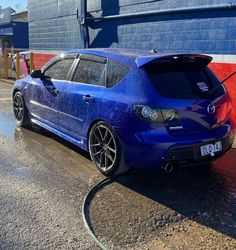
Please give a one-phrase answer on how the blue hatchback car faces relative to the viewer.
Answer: facing away from the viewer and to the left of the viewer

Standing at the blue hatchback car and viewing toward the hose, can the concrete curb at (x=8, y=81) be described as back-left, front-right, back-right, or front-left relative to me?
back-right

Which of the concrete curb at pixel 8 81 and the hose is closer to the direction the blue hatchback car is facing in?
the concrete curb

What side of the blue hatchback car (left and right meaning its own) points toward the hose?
left

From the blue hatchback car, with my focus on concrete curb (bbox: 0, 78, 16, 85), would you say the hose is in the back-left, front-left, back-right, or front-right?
back-left
